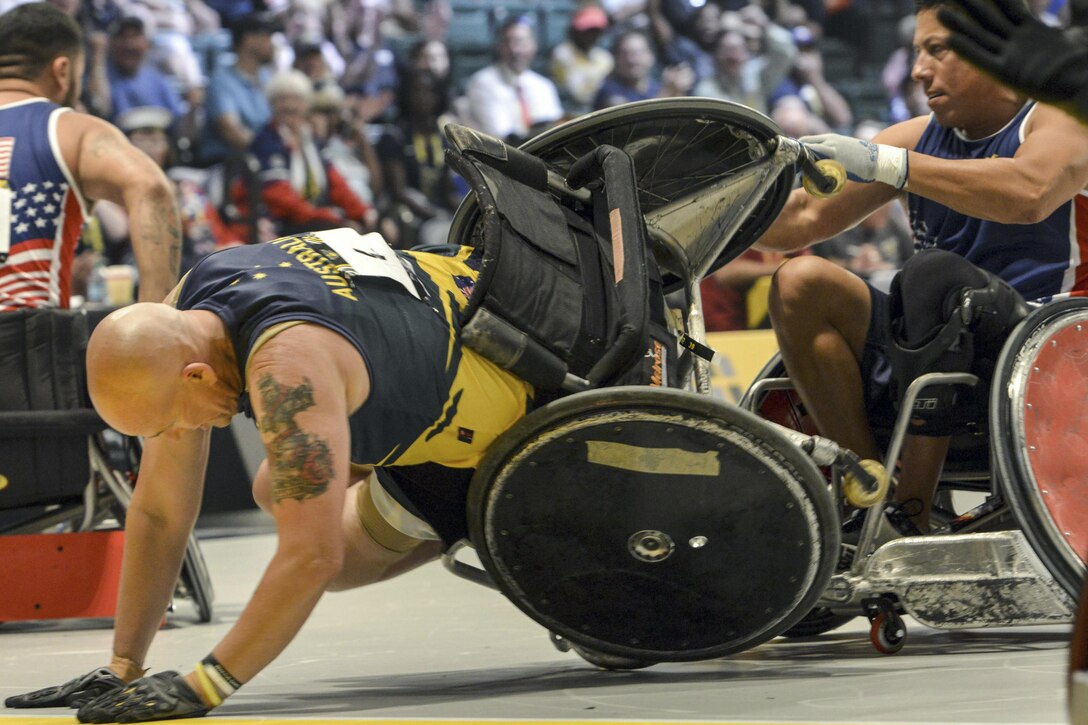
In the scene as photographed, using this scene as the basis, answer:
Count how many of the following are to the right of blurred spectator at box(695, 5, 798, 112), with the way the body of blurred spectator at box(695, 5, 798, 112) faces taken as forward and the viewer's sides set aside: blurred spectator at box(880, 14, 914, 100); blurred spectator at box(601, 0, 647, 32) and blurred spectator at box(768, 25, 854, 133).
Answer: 1

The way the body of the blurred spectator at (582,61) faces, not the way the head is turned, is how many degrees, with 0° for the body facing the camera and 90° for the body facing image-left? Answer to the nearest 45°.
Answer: approximately 0°

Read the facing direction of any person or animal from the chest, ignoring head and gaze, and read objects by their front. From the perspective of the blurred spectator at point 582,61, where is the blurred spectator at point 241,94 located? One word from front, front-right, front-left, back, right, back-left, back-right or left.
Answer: front-right

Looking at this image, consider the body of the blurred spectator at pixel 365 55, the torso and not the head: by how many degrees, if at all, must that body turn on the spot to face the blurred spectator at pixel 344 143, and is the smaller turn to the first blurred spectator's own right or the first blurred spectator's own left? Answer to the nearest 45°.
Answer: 0° — they already face them

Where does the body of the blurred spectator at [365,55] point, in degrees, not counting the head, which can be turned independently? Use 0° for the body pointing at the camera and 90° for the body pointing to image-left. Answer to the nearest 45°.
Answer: approximately 0°

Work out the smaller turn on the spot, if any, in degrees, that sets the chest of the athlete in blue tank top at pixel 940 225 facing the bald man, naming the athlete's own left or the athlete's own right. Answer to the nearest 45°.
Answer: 0° — they already face them
